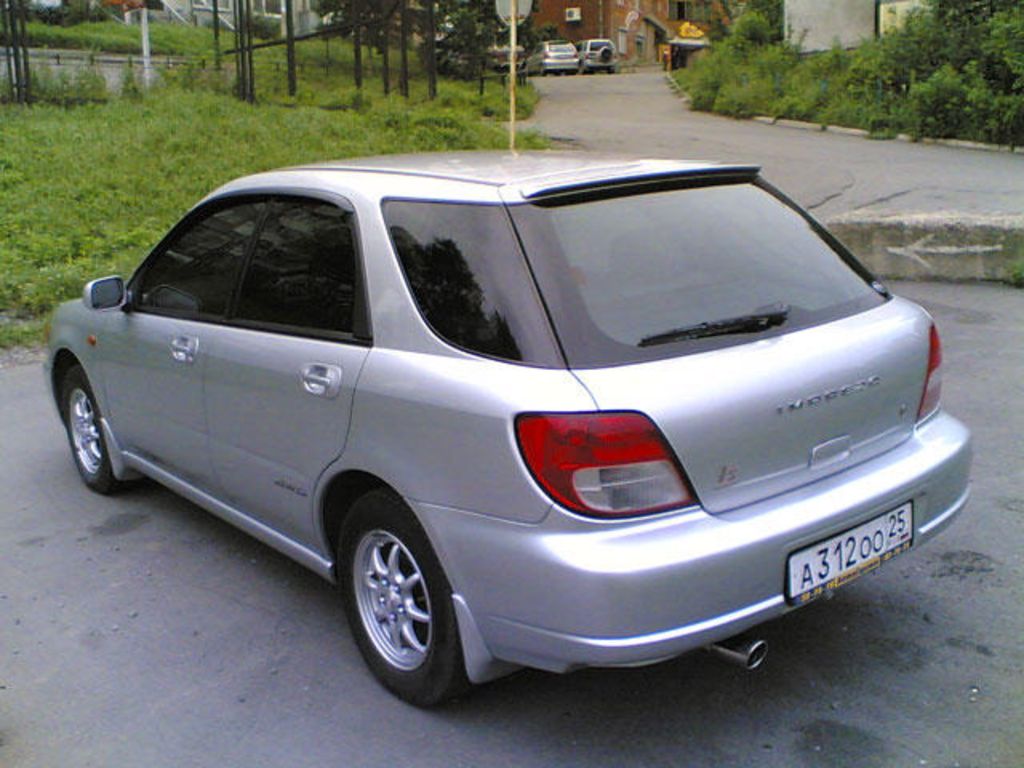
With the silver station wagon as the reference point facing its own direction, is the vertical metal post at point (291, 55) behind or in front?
in front

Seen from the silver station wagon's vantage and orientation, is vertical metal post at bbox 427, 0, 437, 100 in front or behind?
in front

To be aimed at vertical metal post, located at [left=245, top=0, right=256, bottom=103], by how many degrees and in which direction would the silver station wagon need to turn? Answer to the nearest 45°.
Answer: approximately 45° to its right

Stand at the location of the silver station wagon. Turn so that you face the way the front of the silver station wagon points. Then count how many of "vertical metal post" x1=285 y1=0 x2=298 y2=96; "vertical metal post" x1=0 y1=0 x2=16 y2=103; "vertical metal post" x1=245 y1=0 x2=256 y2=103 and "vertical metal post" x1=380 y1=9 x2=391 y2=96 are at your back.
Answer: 0

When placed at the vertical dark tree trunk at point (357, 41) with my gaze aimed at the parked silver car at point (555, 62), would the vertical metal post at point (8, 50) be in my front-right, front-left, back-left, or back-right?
back-left

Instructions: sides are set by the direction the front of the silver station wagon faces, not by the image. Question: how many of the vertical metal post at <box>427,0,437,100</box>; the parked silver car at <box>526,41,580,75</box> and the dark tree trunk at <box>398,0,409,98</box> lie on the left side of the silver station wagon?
0

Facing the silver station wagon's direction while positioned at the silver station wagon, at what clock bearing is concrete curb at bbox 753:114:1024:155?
The concrete curb is roughly at 2 o'clock from the silver station wagon.

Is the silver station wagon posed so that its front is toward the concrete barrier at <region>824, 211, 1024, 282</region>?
no

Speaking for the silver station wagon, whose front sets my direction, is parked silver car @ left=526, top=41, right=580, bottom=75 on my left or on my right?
on my right

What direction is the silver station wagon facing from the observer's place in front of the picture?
facing away from the viewer and to the left of the viewer

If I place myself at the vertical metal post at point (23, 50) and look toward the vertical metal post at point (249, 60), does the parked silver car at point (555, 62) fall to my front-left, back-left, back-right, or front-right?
front-left

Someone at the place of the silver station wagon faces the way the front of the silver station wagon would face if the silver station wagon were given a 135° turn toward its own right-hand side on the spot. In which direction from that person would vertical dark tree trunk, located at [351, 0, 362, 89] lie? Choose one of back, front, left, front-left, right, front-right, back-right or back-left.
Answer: left
